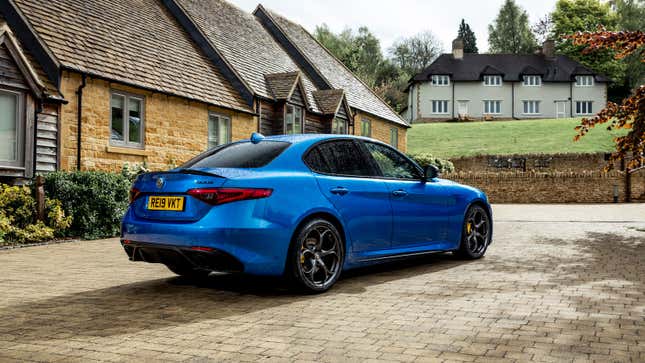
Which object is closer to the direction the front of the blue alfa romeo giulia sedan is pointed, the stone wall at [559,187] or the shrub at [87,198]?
the stone wall

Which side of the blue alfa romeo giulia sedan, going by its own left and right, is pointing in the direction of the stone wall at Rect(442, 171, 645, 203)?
front

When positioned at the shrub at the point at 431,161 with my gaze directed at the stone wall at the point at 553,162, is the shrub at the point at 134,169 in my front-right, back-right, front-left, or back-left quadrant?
back-right

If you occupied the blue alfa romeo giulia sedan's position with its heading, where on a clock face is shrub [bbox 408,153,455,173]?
The shrub is roughly at 11 o'clock from the blue alfa romeo giulia sedan.

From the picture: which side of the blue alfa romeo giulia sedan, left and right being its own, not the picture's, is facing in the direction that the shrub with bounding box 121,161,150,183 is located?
left

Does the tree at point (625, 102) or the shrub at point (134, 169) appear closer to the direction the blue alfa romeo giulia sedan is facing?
the tree

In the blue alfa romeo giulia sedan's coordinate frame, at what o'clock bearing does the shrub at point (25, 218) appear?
The shrub is roughly at 9 o'clock from the blue alfa romeo giulia sedan.

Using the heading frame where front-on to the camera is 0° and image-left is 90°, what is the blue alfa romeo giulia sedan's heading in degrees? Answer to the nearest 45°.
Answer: approximately 225°

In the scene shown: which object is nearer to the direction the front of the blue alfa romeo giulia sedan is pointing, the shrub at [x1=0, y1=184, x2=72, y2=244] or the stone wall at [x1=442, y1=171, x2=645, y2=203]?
the stone wall

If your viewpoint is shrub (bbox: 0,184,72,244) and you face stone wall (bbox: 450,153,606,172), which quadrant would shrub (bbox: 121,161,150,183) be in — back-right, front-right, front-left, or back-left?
front-left

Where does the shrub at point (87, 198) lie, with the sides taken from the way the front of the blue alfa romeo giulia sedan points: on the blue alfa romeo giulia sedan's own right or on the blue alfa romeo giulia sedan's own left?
on the blue alfa romeo giulia sedan's own left

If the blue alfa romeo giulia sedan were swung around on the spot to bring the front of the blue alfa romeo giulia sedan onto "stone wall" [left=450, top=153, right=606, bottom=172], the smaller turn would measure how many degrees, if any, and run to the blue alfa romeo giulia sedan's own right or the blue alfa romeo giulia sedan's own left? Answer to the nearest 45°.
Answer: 0° — it already faces it

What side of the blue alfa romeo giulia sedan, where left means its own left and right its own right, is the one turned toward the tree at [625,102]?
front
